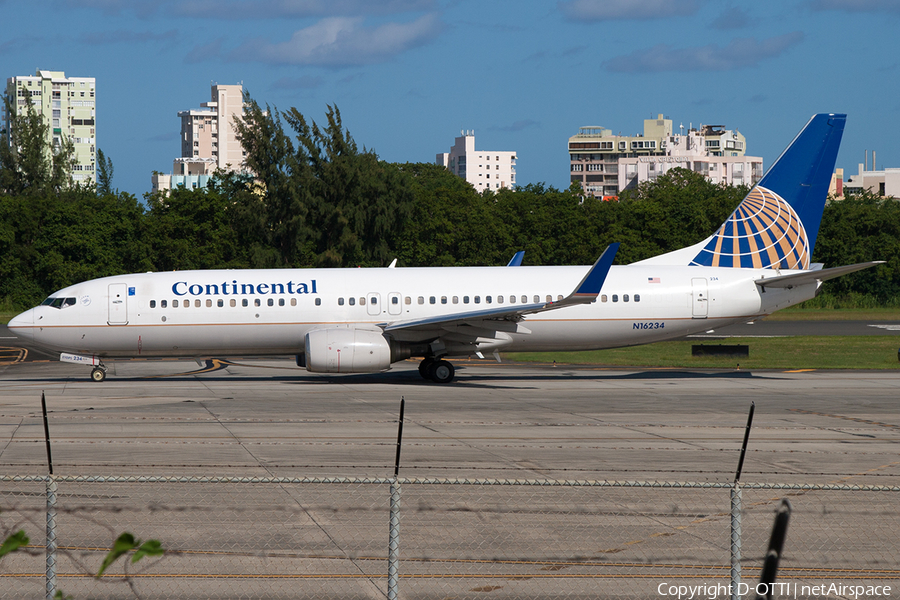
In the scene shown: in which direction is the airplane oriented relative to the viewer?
to the viewer's left

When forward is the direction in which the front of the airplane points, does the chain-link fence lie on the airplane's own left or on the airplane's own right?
on the airplane's own left

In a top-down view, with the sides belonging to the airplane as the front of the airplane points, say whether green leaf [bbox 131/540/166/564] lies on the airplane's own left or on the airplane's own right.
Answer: on the airplane's own left
